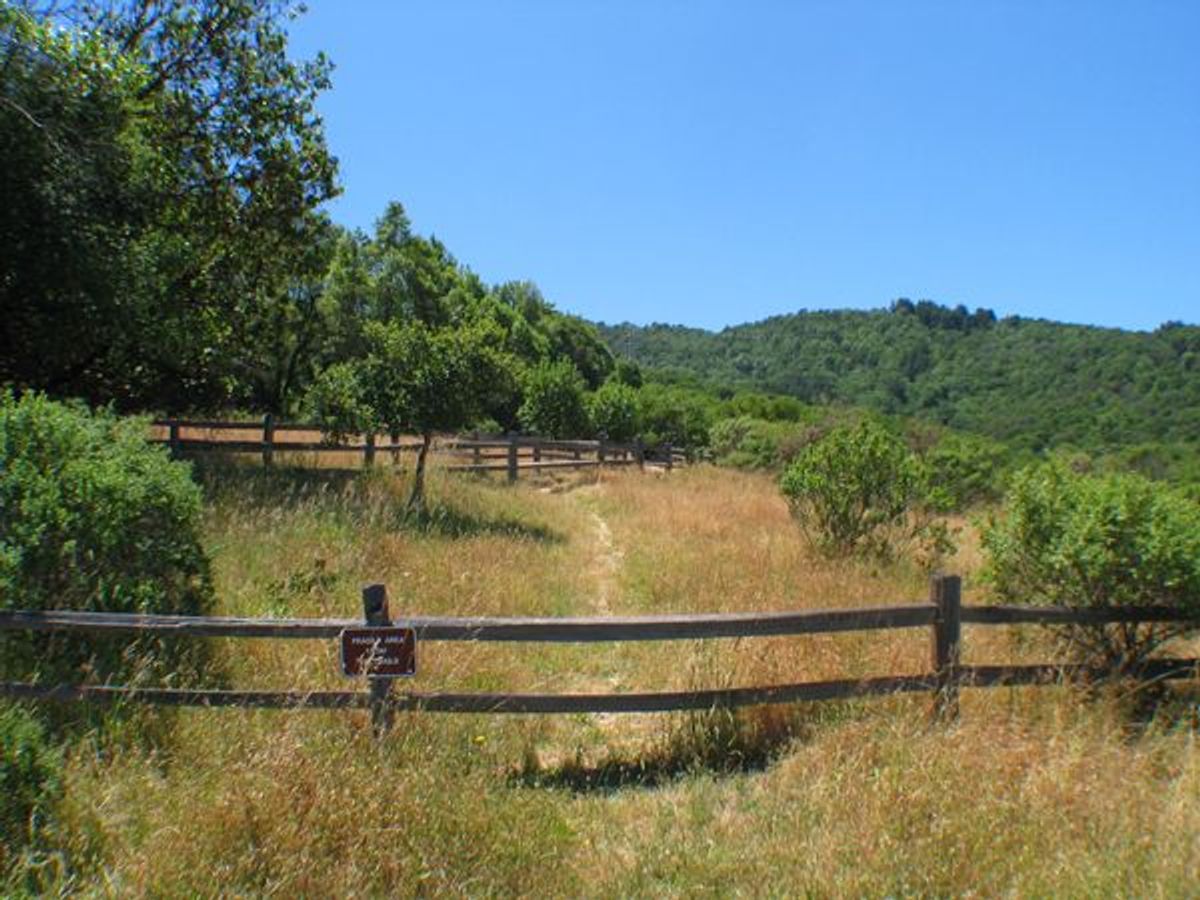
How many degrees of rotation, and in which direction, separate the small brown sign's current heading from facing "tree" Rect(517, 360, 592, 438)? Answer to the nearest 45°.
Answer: approximately 180°

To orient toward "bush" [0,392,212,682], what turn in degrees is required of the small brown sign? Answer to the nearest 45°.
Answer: approximately 135° to its right

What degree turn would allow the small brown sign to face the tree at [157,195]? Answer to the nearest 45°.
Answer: approximately 180°

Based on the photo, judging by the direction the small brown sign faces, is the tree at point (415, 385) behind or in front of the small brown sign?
behind

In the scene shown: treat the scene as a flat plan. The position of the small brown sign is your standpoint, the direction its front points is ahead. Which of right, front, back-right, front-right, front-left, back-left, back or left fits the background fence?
back

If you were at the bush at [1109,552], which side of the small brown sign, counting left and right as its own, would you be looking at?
left

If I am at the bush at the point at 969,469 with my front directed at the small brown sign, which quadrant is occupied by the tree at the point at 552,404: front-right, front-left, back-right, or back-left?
back-right

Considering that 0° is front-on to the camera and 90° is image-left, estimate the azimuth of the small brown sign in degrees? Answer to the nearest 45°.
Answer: approximately 0°

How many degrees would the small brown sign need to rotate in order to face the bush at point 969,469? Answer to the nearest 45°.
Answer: approximately 135° to its left

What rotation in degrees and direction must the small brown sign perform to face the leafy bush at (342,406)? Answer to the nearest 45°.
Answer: approximately 180°
